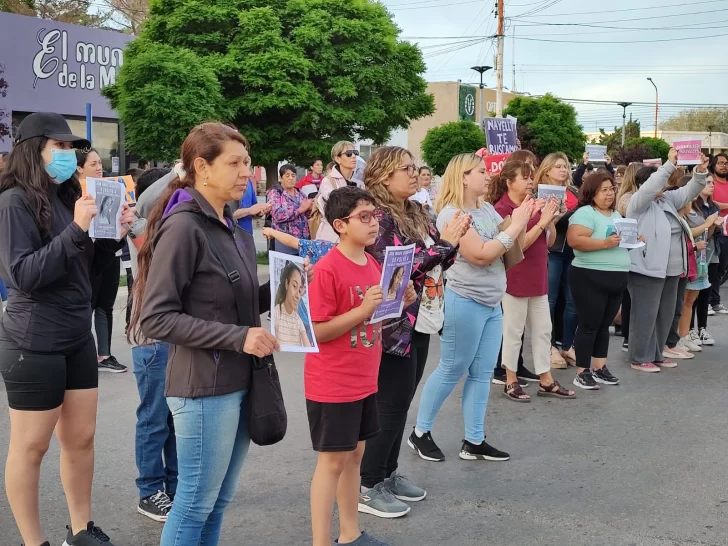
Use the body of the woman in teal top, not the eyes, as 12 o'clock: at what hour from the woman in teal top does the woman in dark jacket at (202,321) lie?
The woman in dark jacket is roughly at 2 o'clock from the woman in teal top.

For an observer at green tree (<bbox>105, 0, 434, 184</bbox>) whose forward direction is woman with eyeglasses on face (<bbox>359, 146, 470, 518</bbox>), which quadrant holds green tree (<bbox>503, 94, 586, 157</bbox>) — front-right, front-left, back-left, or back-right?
back-left

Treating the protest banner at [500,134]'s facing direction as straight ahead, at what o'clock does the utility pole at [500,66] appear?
The utility pole is roughly at 6 o'clock from the protest banner.

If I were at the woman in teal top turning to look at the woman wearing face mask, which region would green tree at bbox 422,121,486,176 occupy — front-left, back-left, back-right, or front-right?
back-right

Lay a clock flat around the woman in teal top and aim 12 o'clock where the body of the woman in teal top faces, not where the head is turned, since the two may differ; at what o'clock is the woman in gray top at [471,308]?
The woman in gray top is roughly at 2 o'clock from the woman in teal top.

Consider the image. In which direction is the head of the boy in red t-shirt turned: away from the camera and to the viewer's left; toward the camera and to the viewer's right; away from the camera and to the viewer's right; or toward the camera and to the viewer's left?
toward the camera and to the viewer's right

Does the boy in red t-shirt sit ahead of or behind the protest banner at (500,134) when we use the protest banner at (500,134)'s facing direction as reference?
ahead

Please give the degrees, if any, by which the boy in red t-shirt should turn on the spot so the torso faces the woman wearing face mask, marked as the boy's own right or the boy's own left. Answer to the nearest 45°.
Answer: approximately 135° to the boy's own right

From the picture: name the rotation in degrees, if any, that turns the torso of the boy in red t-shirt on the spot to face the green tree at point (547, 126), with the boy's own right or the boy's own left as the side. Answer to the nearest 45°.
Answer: approximately 135° to the boy's own left
